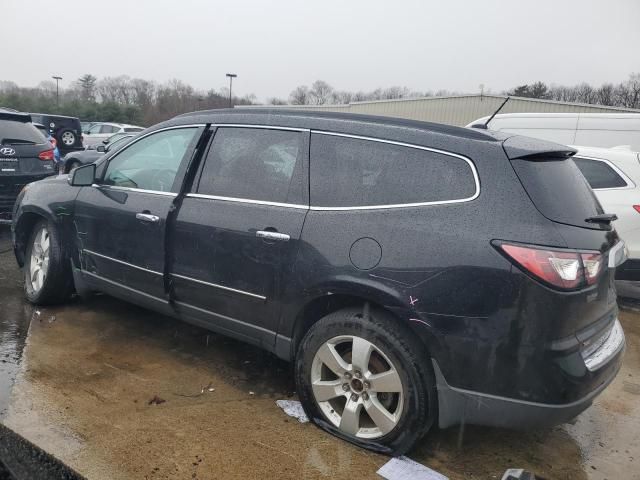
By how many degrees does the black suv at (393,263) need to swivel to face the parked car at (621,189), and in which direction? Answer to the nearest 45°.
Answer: approximately 90° to its right

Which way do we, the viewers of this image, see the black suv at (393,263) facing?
facing away from the viewer and to the left of the viewer

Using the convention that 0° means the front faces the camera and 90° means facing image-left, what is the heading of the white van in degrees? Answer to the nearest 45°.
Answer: approximately 90°

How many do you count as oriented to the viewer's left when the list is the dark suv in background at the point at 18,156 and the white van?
1

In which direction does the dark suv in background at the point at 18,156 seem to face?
away from the camera

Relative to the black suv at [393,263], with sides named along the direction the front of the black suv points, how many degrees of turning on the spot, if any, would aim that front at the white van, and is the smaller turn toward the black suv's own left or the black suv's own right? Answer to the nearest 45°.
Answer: approximately 90° to the black suv's own right

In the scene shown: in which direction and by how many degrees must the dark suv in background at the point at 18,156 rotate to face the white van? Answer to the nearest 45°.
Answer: approximately 90° to its right

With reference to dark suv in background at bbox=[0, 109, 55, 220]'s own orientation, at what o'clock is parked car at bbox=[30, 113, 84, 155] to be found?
The parked car is roughly at 12 o'clock from the dark suv in background.

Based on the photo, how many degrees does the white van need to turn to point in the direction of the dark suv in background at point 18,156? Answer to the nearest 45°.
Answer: approximately 45° to its left
